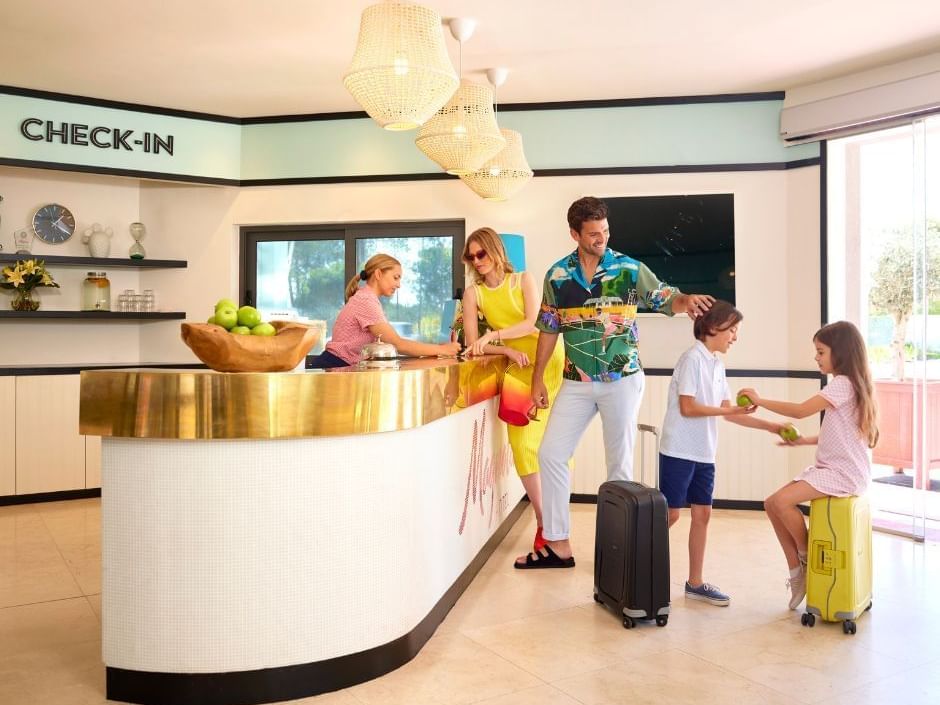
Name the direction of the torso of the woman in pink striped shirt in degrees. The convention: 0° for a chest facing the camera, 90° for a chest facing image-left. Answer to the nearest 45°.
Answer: approximately 270°

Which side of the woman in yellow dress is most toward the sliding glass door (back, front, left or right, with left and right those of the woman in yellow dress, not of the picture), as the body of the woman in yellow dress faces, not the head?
back

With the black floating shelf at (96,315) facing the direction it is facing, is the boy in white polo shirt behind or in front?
in front

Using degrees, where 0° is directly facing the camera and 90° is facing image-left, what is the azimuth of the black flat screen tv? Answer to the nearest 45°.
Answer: approximately 0°

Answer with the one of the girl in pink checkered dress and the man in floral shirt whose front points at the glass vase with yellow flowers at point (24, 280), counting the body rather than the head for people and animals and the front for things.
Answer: the girl in pink checkered dress

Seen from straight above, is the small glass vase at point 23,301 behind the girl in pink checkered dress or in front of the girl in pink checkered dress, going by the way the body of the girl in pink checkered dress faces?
in front

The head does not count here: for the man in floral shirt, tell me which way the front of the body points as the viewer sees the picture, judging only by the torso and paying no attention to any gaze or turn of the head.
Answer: toward the camera

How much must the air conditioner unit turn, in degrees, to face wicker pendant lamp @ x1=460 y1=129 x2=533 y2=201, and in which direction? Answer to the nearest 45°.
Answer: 0° — it already faces it

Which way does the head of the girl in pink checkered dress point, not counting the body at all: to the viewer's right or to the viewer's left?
to the viewer's left

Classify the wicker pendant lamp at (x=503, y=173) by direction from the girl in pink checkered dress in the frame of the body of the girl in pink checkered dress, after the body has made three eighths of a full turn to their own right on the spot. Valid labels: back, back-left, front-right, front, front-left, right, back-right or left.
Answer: left

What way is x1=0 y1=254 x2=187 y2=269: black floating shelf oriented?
toward the camera

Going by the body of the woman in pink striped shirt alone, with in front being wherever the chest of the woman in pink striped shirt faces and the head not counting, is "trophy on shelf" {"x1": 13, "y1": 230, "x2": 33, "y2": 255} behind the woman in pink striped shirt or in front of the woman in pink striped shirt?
behind

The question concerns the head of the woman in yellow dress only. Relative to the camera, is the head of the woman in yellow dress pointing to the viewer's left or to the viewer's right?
to the viewer's left

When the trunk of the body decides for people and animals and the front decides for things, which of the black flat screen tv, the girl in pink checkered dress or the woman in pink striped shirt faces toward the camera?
the black flat screen tv

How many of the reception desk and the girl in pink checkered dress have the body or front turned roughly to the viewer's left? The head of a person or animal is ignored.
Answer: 1

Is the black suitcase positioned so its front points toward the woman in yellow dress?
no

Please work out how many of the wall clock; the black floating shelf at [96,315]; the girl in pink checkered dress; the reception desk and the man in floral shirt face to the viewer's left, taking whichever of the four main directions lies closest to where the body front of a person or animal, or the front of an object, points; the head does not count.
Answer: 1
